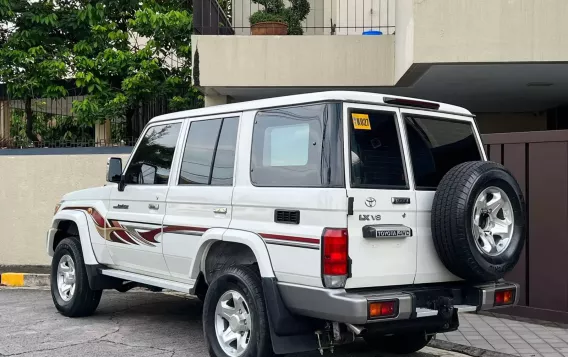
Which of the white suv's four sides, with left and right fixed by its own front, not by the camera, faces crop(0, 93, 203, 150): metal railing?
front

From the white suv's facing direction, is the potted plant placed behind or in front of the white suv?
in front

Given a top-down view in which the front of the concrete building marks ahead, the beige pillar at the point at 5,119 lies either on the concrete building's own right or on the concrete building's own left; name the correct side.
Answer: on the concrete building's own right

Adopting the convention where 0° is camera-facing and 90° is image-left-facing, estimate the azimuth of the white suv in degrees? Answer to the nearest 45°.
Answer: approximately 135°

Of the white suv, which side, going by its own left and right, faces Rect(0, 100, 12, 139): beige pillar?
front

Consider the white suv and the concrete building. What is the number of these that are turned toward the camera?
1

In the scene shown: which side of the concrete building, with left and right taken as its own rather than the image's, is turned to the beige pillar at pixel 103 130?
right

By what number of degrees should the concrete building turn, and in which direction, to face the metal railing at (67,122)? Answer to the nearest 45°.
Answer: approximately 90° to its right

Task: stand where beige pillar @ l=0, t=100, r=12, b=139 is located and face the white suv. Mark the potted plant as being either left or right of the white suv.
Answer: left

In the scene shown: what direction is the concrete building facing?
toward the camera
